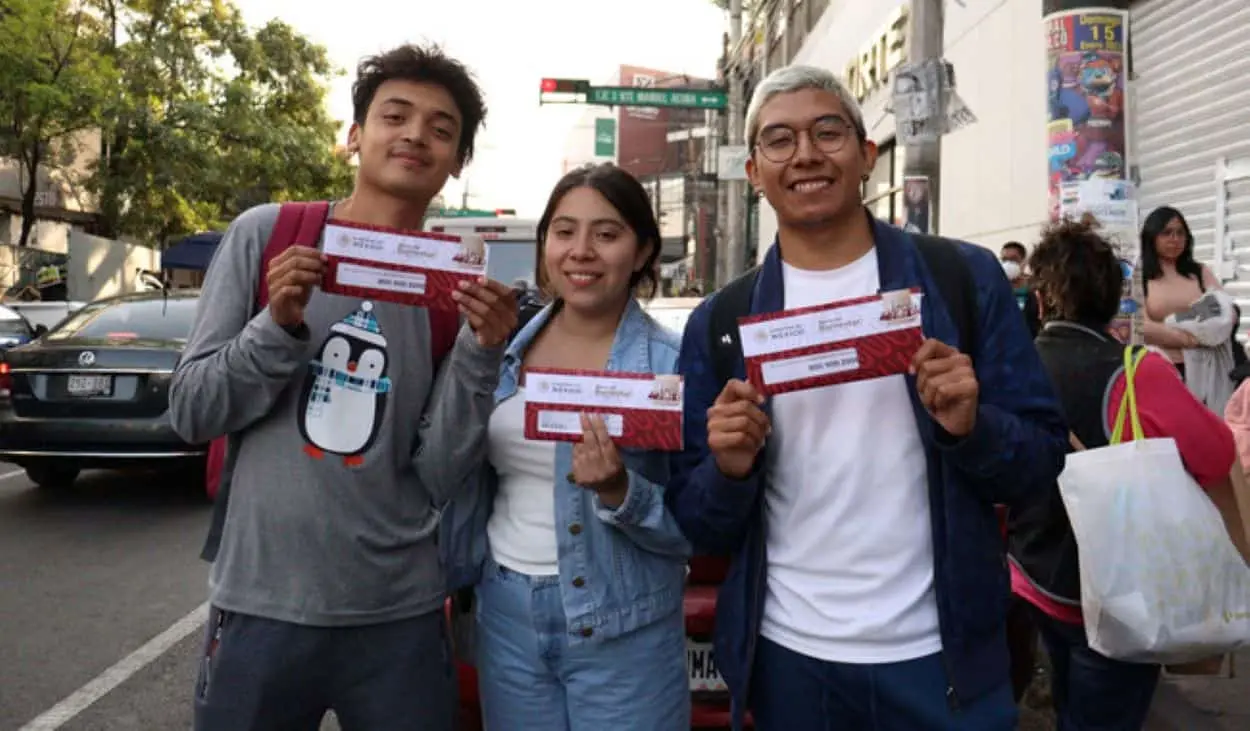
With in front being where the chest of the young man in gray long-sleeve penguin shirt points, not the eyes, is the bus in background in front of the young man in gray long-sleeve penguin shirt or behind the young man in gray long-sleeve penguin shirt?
behind

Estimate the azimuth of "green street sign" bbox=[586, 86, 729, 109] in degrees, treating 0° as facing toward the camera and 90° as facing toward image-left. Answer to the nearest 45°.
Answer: approximately 0°

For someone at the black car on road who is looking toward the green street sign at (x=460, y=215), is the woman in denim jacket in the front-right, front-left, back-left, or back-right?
back-right

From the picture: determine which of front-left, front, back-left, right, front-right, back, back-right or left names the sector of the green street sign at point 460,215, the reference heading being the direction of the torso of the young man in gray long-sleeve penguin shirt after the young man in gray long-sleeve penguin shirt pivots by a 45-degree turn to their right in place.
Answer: back-right
